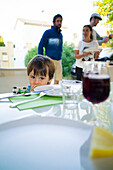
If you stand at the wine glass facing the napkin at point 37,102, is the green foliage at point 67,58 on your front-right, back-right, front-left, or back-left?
front-right

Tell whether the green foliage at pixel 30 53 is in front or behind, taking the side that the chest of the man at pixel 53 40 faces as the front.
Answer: behind

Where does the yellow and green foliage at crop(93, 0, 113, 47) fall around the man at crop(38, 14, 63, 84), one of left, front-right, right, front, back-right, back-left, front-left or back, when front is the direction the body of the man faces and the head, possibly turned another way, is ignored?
left

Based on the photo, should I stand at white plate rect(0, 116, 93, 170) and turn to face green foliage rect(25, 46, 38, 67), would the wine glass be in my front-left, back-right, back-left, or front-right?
front-right

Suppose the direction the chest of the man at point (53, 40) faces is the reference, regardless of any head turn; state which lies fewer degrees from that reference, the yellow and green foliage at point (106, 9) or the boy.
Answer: the boy

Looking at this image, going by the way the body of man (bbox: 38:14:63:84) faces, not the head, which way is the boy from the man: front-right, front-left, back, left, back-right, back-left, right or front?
front-right

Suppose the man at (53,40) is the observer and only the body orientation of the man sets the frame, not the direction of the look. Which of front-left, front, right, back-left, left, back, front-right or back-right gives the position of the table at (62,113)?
front-right

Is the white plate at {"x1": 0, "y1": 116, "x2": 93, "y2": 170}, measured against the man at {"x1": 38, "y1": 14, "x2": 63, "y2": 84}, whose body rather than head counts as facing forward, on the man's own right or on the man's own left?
on the man's own right

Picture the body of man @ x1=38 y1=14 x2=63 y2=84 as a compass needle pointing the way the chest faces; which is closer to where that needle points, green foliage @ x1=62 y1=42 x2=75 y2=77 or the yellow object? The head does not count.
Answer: the yellow object

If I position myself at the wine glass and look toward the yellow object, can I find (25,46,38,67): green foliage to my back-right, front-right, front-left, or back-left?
back-right

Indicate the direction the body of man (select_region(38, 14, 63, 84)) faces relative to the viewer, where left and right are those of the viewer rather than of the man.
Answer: facing the viewer and to the right of the viewer

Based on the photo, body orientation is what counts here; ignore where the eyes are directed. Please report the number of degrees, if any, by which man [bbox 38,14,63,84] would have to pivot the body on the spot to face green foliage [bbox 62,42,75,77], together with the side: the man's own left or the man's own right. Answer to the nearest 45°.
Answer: approximately 135° to the man's own left
